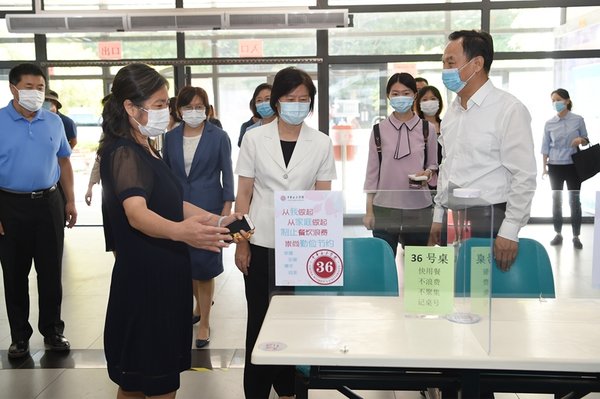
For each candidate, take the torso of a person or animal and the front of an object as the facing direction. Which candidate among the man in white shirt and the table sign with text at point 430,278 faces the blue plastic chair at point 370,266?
the man in white shirt

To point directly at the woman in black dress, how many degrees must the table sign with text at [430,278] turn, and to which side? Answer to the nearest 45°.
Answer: approximately 90° to its right

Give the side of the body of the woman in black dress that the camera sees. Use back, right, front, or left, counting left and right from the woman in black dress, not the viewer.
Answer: right

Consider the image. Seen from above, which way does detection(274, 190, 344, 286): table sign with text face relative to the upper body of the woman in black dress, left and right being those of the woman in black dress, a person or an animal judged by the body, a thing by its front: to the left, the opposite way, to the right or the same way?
to the right

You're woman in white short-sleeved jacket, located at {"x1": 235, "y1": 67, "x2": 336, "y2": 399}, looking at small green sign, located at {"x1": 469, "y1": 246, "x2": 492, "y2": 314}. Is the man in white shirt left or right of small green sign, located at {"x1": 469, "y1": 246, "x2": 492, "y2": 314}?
left

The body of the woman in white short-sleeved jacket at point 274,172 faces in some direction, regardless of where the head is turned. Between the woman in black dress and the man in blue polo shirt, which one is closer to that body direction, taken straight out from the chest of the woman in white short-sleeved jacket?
the woman in black dress

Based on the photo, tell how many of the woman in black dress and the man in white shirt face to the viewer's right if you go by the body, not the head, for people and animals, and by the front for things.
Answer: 1

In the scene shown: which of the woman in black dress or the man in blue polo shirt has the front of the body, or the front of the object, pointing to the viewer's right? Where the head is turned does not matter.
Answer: the woman in black dress
